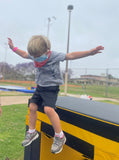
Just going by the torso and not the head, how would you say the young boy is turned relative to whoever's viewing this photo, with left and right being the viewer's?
facing the viewer and to the left of the viewer

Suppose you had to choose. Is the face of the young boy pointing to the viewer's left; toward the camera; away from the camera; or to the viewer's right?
toward the camera
